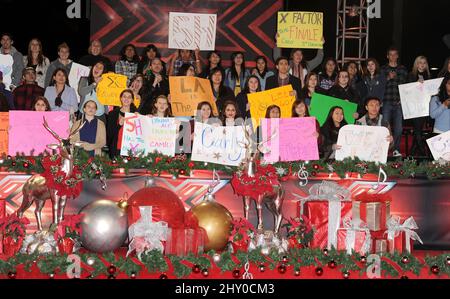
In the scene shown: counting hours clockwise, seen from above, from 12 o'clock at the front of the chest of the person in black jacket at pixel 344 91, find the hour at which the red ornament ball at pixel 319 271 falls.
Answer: The red ornament ball is roughly at 12 o'clock from the person in black jacket.

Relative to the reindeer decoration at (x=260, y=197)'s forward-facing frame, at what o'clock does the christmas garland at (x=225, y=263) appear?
The christmas garland is roughly at 11 o'clock from the reindeer decoration.

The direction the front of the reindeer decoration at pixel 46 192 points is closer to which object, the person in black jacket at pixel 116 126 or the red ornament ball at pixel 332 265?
the red ornament ball

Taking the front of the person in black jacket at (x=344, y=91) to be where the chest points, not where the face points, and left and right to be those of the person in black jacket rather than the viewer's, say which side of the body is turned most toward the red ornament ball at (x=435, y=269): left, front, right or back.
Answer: front

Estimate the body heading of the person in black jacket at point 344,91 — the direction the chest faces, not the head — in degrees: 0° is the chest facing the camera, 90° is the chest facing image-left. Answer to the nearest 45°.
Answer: approximately 0°

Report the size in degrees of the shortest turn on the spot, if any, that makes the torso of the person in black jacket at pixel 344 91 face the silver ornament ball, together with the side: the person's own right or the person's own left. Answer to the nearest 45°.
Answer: approximately 45° to the person's own right

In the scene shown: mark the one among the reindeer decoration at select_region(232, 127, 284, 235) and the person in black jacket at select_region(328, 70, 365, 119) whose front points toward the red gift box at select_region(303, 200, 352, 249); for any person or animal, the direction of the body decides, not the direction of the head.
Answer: the person in black jacket

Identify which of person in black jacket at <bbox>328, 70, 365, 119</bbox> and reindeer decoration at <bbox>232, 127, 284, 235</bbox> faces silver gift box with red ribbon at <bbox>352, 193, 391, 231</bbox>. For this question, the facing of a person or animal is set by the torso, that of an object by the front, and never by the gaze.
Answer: the person in black jacket

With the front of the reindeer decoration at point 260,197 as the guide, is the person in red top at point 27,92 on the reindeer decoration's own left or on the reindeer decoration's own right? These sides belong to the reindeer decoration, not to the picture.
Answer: on the reindeer decoration's own right

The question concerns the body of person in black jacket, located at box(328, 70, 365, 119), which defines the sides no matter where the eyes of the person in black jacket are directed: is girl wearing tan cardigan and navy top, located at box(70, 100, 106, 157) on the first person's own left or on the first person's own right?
on the first person's own right

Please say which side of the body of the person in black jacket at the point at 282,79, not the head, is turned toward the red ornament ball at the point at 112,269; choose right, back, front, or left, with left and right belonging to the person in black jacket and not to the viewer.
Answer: front
